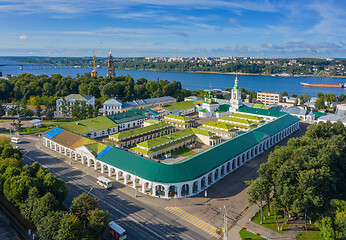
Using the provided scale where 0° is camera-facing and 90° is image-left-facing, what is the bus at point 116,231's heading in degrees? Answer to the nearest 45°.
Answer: approximately 315°

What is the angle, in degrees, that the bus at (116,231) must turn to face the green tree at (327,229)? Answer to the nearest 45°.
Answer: approximately 45° to its left

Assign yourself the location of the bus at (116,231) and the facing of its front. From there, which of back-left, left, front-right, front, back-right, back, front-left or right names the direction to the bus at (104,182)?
back-left

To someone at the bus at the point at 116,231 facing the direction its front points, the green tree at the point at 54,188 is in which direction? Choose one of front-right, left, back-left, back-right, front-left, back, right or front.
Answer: back

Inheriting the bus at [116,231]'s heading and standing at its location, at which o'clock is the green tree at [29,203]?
The green tree is roughly at 5 o'clock from the bus.

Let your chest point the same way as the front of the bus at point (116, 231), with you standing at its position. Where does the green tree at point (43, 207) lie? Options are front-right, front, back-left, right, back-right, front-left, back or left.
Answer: back-right

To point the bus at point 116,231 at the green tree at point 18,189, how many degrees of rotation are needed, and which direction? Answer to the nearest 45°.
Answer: approximately 180°

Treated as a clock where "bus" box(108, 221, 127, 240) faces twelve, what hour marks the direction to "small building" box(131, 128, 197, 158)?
The small building is roughly at 8 o'clock from the bus.

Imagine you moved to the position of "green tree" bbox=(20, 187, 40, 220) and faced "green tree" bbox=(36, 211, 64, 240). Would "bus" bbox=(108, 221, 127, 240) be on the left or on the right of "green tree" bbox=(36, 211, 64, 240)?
left
